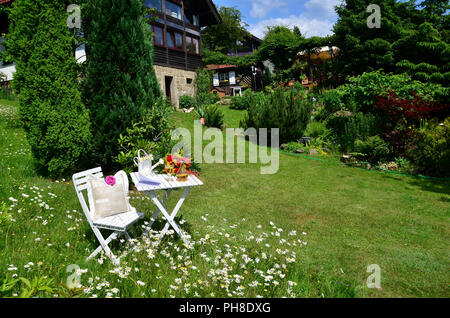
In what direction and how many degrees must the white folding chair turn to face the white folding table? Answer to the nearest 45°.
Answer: approximately 45° to its left

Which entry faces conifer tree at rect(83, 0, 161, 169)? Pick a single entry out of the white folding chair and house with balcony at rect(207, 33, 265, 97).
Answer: the house with balcony

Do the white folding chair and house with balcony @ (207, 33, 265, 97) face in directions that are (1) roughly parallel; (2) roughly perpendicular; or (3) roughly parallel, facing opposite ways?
roughly perpendicular

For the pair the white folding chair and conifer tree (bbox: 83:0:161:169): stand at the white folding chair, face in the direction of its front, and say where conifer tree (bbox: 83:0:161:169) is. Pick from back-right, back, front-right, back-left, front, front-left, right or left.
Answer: back-left

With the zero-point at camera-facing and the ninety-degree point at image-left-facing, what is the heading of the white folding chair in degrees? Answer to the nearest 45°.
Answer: approximately 315°

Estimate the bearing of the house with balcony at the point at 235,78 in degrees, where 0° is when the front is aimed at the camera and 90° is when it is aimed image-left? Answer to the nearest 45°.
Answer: approximately 0°

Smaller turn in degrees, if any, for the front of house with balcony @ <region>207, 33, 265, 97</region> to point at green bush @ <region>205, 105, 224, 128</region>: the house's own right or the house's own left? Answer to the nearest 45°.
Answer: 0° — it already faces it

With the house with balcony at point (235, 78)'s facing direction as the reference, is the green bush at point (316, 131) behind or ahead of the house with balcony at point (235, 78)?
ahead

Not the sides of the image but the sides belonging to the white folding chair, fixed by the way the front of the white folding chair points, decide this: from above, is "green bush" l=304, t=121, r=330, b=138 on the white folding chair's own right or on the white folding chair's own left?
on the white folding chair's own left

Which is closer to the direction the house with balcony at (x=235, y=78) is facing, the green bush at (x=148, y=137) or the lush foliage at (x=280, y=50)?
the green bush

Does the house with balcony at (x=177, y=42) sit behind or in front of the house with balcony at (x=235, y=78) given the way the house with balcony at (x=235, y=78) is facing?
in front
